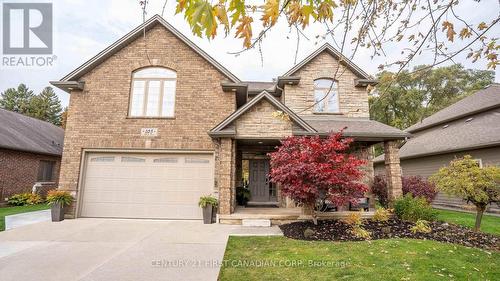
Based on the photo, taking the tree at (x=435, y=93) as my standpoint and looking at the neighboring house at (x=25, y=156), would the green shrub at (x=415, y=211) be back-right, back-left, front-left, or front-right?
front-left

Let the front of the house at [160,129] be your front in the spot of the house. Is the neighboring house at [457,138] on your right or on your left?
on your left

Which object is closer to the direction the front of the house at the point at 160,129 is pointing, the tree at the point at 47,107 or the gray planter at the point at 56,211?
the gray planter

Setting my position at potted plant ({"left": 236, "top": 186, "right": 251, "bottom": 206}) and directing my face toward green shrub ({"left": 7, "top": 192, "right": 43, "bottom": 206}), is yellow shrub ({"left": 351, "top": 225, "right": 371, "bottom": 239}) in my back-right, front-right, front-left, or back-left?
back-left

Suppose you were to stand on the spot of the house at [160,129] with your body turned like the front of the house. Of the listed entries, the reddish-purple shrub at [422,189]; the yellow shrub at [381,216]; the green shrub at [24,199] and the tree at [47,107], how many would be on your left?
2

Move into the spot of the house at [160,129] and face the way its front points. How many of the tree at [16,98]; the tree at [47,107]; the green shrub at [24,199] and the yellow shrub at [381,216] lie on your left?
1

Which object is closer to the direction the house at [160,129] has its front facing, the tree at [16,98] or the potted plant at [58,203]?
the potted plant

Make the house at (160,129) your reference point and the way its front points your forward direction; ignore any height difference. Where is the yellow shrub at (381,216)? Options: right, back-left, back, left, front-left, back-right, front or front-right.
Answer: left

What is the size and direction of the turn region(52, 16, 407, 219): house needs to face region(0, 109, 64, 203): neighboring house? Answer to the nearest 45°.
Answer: approximately 135° to its right

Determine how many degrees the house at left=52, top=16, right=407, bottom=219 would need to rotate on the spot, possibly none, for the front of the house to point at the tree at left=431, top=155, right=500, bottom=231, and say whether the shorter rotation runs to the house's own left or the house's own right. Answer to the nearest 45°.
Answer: approximately 90° to the house's own left

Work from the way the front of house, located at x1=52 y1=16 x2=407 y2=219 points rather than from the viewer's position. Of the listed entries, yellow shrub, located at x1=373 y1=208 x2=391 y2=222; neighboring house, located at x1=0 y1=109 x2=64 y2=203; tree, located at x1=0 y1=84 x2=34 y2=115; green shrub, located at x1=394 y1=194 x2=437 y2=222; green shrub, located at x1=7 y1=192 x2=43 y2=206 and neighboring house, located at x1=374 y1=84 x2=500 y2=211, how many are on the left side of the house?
3

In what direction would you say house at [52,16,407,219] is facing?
toward the camera

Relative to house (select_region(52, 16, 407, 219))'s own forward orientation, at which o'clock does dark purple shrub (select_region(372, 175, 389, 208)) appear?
The dark purple shrub is roughly at 9 o'clock from the house.
